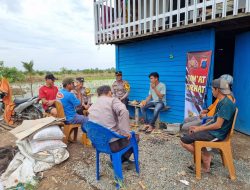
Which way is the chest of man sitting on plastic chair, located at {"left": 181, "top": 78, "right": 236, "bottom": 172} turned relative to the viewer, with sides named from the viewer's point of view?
facing to the left of the viewer

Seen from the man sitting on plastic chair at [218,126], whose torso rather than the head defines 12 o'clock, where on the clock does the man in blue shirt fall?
The man in blue shirt is roughly at 12 o'clock from the man sitting on plastic chair.

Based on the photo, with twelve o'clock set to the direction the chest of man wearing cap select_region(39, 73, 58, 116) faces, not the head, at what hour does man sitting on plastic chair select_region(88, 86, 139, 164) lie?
The man sitting on plastic chair is roughly at 1 o'clock from the man wearing cap.

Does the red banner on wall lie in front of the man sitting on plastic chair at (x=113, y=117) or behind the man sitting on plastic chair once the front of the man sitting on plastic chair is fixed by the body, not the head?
in front

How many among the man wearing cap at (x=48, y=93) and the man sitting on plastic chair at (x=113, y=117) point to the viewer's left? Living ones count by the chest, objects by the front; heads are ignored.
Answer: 0

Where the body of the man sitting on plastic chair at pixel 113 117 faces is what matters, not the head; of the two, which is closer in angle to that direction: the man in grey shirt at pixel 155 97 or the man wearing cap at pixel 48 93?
the man in grey shirt

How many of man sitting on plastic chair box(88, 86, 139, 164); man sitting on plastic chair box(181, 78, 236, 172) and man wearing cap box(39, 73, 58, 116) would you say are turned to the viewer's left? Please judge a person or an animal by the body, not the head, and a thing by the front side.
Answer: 1

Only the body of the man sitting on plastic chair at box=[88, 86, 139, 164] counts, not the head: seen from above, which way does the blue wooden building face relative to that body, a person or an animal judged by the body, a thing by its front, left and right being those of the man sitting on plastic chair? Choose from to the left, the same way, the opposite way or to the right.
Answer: the opposite way

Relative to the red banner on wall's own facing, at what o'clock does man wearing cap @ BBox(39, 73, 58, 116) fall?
The man wearing cap is roughly at 1 o'clock from the red banner on wall.

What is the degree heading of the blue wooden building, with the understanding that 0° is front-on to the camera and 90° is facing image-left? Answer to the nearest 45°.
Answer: approximately 45°

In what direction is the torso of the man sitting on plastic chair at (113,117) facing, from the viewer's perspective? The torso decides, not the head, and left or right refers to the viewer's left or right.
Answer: facing away from the viewer and to the right of the viewer

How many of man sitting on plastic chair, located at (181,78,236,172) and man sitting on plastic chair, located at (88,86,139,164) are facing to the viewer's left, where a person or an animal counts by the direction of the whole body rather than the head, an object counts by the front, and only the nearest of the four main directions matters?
1

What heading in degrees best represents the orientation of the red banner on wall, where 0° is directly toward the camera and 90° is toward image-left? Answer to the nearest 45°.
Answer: approximately 45°

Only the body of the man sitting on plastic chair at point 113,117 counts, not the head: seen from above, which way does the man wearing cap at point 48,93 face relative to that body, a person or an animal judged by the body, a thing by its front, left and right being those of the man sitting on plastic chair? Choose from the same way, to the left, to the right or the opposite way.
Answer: to the right

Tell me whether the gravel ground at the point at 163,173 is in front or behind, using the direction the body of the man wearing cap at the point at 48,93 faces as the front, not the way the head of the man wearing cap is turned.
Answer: in front
